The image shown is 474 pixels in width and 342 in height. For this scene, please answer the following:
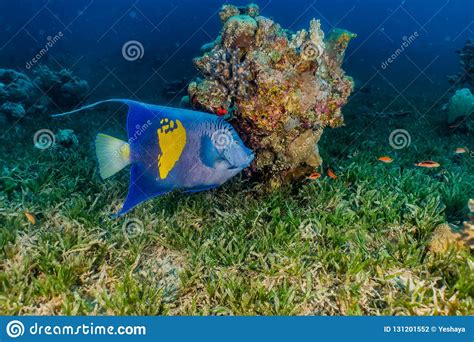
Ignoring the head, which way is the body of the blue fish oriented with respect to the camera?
to the viewer's right

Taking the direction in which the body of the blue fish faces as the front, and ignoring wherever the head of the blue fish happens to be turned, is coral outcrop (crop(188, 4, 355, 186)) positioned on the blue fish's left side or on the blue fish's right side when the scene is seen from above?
on the blue fish's left side
